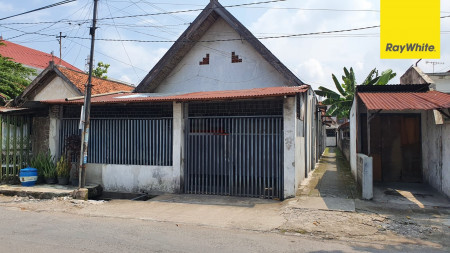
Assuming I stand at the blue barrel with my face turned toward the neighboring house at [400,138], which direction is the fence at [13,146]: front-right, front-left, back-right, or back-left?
back-left

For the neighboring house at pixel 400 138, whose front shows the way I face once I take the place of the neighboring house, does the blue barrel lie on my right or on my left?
on my right

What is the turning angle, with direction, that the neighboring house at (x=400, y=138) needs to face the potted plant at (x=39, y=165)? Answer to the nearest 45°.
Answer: approximately 45° to its right

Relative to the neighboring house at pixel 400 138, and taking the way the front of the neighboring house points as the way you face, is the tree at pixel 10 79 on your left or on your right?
on your right

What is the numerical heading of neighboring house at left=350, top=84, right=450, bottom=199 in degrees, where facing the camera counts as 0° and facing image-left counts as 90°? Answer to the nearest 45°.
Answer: approximately 0°

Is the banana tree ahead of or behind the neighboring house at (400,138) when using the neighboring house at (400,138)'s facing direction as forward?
behind

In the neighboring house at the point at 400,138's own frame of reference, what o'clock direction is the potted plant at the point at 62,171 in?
The potted plant is roughly at 2 o'clock from the neighboring house.

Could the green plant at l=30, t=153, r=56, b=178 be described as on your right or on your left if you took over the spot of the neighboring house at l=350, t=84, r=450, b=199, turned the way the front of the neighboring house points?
on your right
